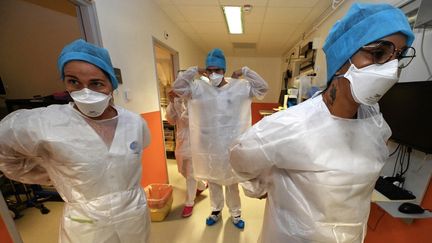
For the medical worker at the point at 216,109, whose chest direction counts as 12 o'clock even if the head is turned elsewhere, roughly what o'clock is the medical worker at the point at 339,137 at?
the medical worker at the point at 339,137 is roughly at 11 o'clock from the medical worker at the point at 216,109.

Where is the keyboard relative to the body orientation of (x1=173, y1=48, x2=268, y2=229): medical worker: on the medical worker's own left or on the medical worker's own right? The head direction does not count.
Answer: on the medical worker's own left

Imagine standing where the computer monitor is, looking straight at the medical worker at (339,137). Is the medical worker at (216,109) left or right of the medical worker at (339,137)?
right

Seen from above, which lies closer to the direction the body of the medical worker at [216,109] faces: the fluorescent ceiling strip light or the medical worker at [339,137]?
the medical worker

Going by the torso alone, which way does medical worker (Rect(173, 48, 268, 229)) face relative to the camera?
toward the camera

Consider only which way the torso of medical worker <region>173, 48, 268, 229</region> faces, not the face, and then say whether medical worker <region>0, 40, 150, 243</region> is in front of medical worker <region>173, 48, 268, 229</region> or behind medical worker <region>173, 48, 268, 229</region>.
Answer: in front

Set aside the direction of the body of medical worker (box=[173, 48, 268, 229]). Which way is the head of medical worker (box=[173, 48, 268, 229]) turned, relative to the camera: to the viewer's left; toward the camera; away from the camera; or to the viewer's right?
toward the camera

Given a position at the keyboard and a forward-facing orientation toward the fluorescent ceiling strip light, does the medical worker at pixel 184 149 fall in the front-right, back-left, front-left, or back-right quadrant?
front-left

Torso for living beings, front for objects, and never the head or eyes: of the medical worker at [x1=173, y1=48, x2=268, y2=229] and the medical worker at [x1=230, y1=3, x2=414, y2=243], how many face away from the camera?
0

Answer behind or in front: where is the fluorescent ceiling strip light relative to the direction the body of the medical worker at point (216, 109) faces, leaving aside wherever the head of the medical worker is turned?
behind

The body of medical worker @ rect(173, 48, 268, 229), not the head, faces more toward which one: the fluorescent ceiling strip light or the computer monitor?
the computer monitor

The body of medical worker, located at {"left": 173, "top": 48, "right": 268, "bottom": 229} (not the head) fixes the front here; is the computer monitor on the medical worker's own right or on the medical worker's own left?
on the medical worker's own left
